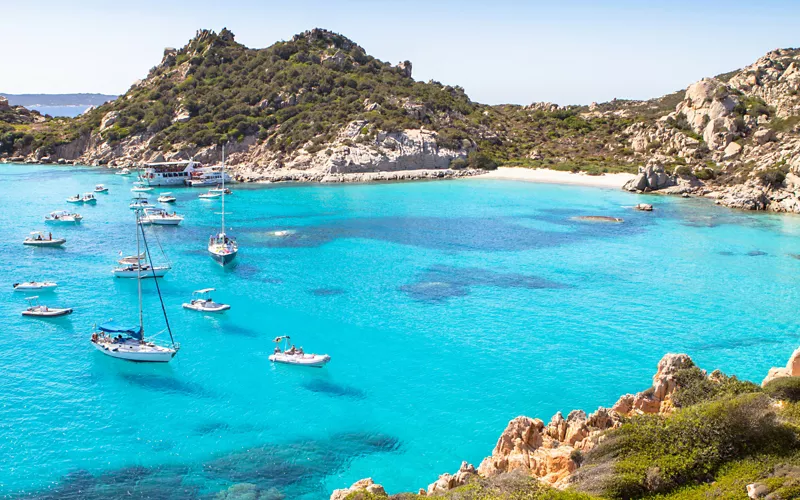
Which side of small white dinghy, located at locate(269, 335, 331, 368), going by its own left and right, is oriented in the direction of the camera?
right

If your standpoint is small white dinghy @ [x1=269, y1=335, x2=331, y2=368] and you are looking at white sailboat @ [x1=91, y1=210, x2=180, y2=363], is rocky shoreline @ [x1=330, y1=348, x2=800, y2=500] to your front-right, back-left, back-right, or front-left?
back-left

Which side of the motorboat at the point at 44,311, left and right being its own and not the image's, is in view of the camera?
right

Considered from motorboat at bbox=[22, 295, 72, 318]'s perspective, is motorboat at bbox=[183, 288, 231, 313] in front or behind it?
in front

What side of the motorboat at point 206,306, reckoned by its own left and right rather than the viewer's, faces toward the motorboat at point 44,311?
back

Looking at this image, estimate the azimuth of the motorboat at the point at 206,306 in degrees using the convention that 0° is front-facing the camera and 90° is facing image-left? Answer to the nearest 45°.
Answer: approximately 270°
